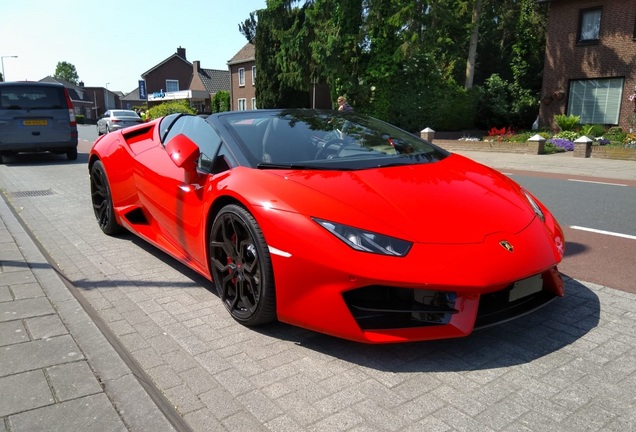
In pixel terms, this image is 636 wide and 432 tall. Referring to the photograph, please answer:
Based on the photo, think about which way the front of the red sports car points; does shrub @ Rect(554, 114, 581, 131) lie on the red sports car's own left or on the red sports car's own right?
on the red sports car's own left

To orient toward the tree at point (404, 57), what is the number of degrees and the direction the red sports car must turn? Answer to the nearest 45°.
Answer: approximately 135° to its left

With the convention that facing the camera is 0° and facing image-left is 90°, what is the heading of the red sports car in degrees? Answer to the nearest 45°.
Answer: approximately 315°

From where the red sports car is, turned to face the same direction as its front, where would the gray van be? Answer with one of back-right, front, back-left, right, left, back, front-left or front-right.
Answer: back

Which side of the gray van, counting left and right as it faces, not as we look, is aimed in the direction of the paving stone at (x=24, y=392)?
back

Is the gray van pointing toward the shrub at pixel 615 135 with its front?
no

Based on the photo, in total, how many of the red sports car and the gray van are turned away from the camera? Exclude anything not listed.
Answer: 1

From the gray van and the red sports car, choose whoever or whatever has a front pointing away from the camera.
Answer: the gray van

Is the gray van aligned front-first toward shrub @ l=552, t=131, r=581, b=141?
no

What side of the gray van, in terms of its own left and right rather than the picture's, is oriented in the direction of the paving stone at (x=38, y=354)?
back

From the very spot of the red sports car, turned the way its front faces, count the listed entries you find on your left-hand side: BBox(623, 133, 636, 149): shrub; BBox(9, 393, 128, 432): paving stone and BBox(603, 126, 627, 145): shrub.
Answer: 2

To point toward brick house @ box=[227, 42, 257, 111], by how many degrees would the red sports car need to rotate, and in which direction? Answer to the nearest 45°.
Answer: approximately 135° to its left

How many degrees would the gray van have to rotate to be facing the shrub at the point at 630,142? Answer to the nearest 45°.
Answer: approximately 90° to its right

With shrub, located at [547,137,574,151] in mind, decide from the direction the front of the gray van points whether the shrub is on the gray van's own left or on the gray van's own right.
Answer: on the gray van's own right

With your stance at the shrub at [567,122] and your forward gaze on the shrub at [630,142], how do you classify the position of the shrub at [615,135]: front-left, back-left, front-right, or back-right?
front-left

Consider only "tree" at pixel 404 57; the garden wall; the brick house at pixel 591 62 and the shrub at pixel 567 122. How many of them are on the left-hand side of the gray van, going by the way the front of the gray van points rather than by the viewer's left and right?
0

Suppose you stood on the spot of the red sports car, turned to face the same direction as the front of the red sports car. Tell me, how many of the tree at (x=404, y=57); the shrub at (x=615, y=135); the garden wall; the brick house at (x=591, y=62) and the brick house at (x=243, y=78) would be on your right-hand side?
0

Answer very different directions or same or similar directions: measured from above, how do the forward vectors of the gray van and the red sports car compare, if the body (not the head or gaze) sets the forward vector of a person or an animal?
very different directions

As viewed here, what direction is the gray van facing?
away from the camera

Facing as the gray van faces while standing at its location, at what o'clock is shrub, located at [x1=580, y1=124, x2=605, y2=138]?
The shrub is roughly at 3 o'clock from the gray van.

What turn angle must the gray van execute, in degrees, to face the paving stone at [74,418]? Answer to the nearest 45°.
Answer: approximately 180°

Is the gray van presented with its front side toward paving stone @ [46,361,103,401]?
no
